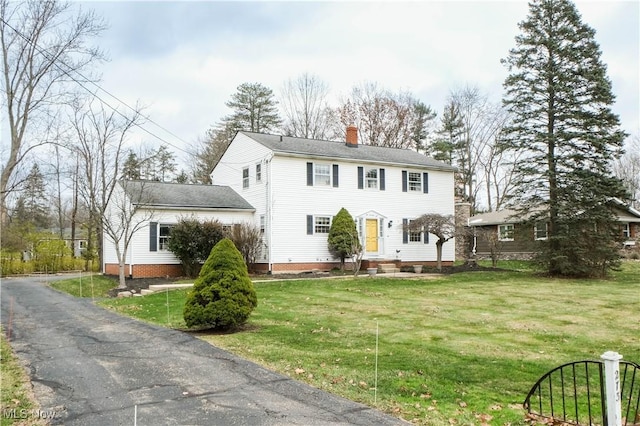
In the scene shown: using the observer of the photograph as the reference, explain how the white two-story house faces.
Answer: facing the viewer and to the right of the viewer

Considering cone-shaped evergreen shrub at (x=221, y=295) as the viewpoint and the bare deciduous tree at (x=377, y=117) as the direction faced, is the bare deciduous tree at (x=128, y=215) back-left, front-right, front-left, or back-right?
front-left

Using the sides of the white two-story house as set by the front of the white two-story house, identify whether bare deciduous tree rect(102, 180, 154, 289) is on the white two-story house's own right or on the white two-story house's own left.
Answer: on the white two-story house's own right

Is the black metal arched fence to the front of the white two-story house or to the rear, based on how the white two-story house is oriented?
to the front

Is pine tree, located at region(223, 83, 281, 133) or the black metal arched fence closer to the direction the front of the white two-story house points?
the black metal arched fence

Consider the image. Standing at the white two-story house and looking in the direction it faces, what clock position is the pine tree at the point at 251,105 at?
The pine tree is roughly at 7 o'clock from the white two-story house.

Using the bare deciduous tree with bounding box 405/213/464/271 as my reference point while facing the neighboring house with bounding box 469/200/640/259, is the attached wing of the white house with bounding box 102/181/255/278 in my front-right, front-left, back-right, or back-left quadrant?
back-left

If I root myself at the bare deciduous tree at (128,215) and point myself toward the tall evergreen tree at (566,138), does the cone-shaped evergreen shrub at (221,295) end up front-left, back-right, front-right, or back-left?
front-right

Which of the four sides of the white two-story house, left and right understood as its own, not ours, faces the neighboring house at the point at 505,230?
left

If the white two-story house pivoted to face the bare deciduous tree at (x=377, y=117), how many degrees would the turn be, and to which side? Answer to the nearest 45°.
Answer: approximately 135° to its left

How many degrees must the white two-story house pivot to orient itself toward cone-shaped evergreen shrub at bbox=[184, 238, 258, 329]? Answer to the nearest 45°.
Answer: approximately 45° to its right

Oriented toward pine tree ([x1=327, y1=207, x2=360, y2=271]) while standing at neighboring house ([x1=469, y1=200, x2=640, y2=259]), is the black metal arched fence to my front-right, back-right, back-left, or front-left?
front-left
